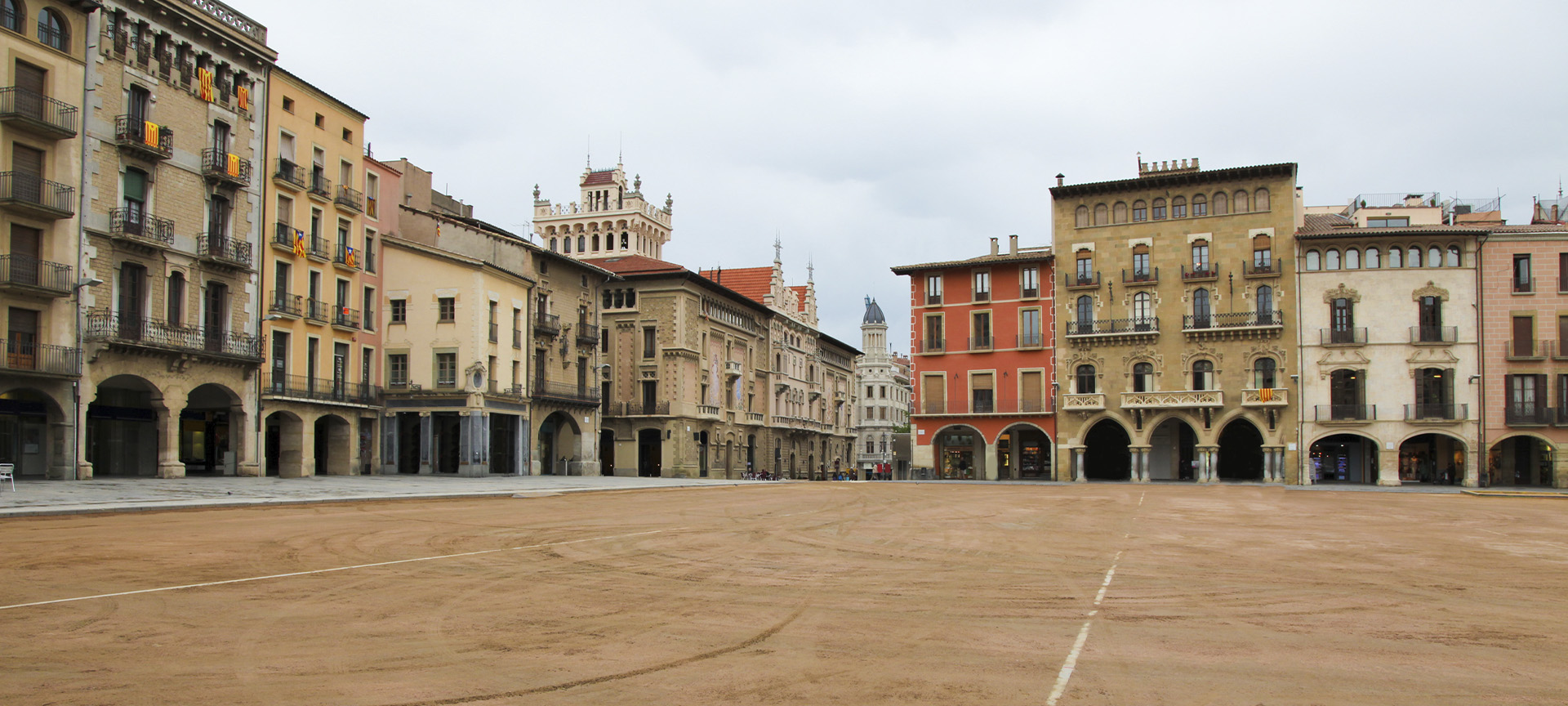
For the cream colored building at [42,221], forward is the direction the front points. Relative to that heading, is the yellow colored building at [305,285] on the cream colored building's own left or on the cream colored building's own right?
on the cream colored building's own left

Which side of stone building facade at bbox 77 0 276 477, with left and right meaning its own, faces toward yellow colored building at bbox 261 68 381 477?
left

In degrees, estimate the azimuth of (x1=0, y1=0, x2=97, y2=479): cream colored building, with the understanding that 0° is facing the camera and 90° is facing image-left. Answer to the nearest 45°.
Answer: approximately 315°

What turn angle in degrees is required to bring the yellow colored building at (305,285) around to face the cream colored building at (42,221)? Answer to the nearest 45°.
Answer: approximately 90° to its right

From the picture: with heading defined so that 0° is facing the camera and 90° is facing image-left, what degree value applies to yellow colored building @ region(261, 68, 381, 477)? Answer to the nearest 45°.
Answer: approximately 315°

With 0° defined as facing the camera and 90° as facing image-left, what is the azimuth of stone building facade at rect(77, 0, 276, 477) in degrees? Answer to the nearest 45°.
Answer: approximately 315°

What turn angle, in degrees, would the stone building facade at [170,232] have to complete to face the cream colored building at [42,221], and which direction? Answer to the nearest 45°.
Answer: approximately 90° to its right

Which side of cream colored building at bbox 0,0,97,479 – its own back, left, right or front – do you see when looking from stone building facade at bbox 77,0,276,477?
left
